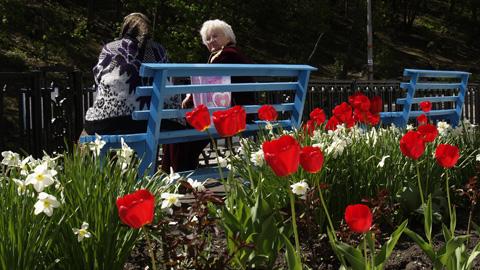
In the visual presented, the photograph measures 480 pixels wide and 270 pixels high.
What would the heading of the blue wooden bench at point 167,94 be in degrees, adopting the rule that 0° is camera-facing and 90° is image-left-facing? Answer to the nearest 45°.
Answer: approximately 135°

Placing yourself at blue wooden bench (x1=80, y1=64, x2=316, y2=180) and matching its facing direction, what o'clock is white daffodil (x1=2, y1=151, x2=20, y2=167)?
The white daffodil is roughly at 8 o'clock from the blue wooden bench.

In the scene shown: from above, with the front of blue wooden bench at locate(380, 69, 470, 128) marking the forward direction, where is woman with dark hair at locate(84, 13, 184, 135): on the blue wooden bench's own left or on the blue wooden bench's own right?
on the blue wooden bench's own left

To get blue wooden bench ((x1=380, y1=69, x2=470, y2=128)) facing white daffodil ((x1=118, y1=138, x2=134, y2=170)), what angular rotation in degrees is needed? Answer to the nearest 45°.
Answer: approximately 135° to its left

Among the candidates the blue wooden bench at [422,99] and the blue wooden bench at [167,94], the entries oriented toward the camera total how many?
0

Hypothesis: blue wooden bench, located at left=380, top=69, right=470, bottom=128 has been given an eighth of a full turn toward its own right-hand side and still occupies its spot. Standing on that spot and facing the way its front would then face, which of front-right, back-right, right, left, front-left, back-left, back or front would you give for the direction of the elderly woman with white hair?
back-left

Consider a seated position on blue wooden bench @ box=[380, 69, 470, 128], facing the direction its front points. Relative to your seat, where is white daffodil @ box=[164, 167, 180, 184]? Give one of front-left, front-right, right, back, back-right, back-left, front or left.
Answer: back-left

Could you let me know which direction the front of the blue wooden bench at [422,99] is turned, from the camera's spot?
facing away from the viewer and to the left of the viewer

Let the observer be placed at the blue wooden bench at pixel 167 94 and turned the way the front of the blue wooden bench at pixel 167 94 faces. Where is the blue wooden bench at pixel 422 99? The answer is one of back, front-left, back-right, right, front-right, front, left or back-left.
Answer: right

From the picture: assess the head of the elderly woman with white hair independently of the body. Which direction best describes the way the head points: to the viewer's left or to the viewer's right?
to the viewer's left

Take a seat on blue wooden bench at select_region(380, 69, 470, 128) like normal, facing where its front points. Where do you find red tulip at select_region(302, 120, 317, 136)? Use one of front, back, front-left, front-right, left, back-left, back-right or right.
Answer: back-left
